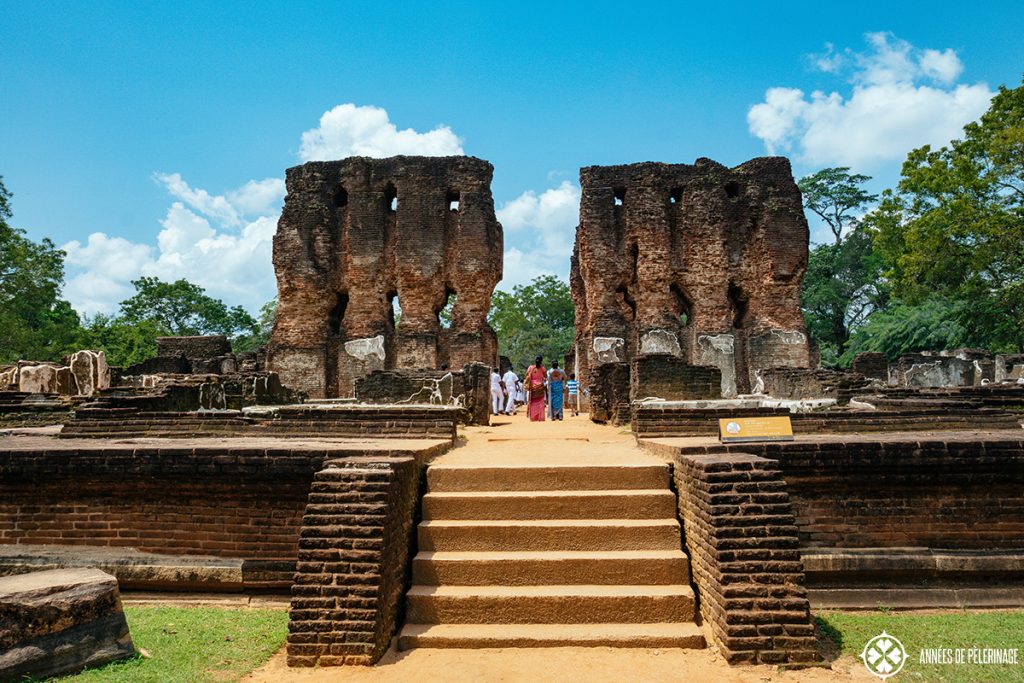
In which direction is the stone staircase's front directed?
toward the camera

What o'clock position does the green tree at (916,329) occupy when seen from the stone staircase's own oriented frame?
The green tree is roughly at 7 o'clock from the stone staircase.

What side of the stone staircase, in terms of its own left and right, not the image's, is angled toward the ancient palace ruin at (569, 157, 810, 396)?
back

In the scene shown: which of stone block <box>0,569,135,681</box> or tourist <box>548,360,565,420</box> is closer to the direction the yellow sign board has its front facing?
the stone block

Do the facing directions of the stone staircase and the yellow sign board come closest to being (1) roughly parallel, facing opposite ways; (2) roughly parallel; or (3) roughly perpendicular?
roughly parallel

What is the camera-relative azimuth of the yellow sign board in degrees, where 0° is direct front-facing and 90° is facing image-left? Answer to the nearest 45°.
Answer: approximately 0°

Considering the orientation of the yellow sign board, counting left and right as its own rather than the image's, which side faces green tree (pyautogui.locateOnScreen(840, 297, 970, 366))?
back

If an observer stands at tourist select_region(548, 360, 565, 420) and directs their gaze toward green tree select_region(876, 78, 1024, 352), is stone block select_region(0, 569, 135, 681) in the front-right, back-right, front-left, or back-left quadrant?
back-right

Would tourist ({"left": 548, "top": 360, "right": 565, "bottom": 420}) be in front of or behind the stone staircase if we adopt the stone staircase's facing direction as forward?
behind

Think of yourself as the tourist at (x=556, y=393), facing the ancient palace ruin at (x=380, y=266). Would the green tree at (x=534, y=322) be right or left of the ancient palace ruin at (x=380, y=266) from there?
right

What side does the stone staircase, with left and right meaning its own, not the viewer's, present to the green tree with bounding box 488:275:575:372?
back

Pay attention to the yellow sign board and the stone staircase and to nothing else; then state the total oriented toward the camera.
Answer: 2

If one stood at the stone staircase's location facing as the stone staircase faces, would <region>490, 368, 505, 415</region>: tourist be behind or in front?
behind

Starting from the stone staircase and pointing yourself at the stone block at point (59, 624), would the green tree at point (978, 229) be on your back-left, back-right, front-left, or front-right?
back-right

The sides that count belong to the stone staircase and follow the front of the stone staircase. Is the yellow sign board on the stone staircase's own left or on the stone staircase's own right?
on the stone staircase's own left

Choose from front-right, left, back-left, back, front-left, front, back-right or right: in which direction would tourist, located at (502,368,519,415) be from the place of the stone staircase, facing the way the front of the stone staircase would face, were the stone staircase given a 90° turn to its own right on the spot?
right

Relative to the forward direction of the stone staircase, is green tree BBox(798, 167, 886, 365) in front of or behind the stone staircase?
behind

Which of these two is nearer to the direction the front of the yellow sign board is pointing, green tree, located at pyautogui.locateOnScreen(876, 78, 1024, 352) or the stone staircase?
the stone staircase
